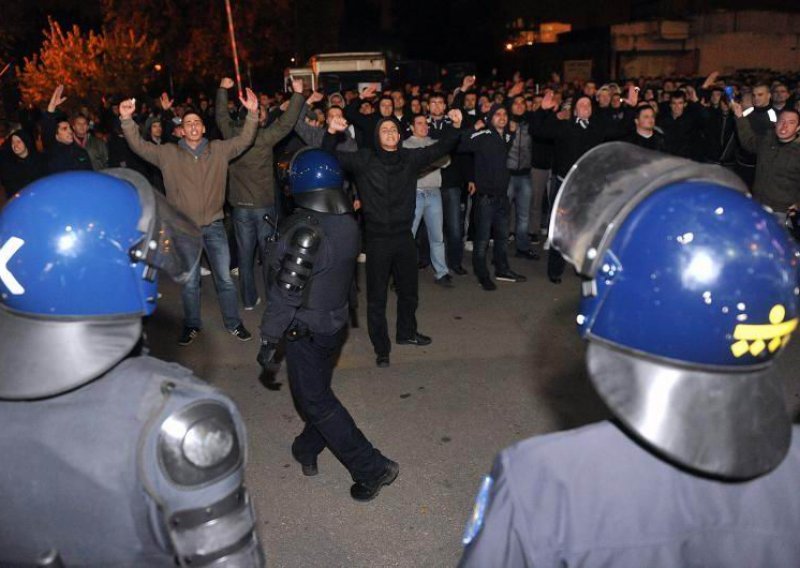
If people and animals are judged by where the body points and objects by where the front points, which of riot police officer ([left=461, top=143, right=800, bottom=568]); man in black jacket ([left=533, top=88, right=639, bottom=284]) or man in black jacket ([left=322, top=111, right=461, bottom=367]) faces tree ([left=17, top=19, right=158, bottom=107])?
the riot police officer

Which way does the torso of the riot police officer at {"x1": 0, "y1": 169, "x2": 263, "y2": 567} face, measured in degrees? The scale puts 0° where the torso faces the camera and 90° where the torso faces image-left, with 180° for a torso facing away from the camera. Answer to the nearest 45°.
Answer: approximately 225°

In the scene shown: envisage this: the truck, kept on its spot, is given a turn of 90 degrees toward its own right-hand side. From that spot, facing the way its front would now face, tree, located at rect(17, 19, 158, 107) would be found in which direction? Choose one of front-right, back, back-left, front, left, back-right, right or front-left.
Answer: front-left

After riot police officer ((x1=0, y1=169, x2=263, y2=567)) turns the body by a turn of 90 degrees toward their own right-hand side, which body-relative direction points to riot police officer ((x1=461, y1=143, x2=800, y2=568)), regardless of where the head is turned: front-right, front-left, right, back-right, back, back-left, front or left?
front

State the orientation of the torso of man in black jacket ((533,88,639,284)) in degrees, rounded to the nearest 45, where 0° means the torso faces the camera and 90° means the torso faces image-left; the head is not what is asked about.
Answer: approximately 0°

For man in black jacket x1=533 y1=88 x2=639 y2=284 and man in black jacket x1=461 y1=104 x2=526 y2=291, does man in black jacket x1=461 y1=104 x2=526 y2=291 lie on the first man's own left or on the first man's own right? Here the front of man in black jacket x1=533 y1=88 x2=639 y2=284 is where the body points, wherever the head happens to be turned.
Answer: on the first man's own right

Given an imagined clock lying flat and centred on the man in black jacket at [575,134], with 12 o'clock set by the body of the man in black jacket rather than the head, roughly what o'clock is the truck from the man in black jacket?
The truck is roughly at 5 o'clock from the man in black jacket.

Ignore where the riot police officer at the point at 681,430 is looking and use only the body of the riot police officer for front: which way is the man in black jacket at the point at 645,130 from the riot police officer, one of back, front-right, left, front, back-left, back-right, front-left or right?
front-right

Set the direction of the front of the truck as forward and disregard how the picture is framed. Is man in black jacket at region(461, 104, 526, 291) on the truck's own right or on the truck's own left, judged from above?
on the truck's own left

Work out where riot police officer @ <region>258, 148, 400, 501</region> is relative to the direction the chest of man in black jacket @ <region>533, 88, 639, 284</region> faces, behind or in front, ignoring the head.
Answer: in front

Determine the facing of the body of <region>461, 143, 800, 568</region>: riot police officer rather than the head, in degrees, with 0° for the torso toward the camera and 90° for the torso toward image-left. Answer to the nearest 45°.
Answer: approximately 135°
